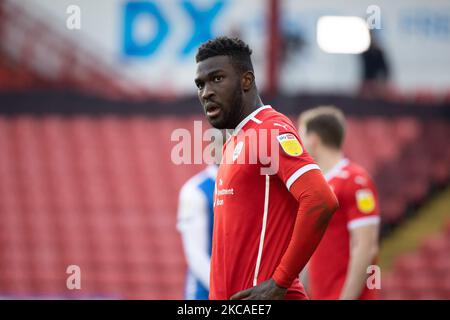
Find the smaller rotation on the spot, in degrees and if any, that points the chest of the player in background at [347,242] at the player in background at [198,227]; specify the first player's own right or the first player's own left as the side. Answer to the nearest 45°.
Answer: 0° — they already face them

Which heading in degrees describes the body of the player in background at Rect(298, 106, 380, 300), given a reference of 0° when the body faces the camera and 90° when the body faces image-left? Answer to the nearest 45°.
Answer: approximately 90°
